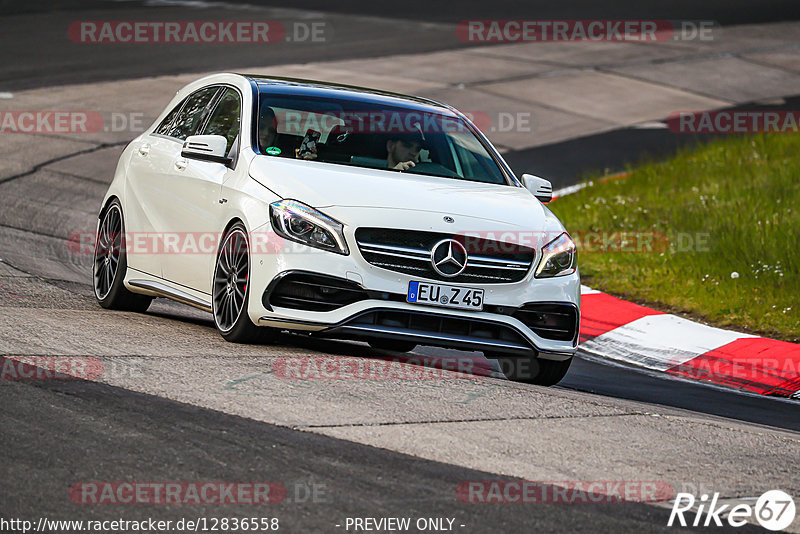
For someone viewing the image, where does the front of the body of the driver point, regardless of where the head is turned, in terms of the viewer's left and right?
facing the viewer and to the right of the viewer

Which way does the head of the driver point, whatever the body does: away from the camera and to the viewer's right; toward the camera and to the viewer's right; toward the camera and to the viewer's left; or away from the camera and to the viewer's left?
toward the camera and to the viewer's right
